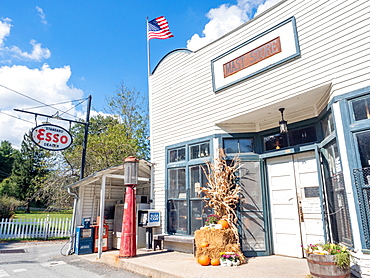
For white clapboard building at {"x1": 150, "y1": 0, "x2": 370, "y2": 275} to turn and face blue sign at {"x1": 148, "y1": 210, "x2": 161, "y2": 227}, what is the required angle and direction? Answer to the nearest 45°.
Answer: approximately 45° to its right

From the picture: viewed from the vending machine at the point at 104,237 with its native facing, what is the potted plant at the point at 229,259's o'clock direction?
The potted plant is roughly at 11 o'clock from the vending machine.

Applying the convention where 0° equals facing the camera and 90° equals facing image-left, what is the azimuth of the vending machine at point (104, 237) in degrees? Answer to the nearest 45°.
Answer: approximately 0°

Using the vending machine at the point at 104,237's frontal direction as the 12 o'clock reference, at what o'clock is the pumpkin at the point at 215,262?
The pumpkin is roughly at 11 o'clock from the vending machine.

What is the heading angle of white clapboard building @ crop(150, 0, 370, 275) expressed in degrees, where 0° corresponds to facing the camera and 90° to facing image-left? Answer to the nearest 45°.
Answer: approximately 45°

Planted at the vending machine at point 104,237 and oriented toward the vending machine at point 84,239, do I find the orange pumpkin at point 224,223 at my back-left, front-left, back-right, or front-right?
back-left

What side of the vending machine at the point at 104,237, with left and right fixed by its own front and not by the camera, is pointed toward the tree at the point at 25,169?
back

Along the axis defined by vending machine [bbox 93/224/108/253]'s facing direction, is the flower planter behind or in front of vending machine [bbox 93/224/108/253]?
in front
